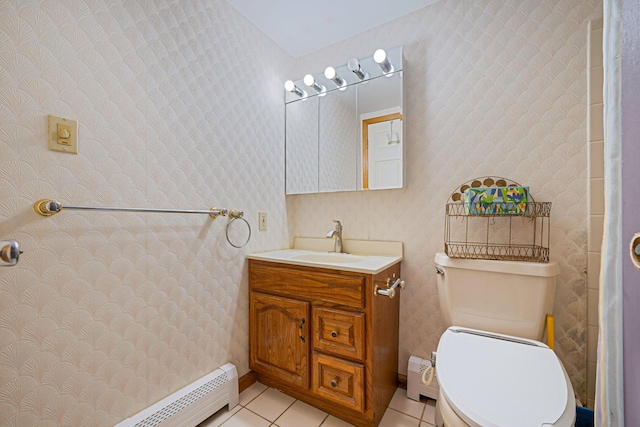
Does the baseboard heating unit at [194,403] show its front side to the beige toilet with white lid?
yes

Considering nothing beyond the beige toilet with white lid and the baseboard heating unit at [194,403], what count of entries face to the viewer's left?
0

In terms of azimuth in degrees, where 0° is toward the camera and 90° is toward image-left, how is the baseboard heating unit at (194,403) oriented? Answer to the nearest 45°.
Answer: approximately 315°

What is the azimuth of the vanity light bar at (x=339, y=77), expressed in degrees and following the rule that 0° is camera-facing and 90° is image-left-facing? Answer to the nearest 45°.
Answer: approximately 45°

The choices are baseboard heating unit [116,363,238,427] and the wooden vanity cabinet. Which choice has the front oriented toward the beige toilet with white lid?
the baseboard heating unit

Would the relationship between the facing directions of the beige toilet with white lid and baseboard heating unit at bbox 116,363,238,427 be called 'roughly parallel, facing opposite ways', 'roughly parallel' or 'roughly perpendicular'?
roughly perpendicular

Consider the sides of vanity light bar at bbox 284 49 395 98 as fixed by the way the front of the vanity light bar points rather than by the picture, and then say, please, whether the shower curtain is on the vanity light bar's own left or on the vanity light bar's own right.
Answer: on the vanity light bar's own left
